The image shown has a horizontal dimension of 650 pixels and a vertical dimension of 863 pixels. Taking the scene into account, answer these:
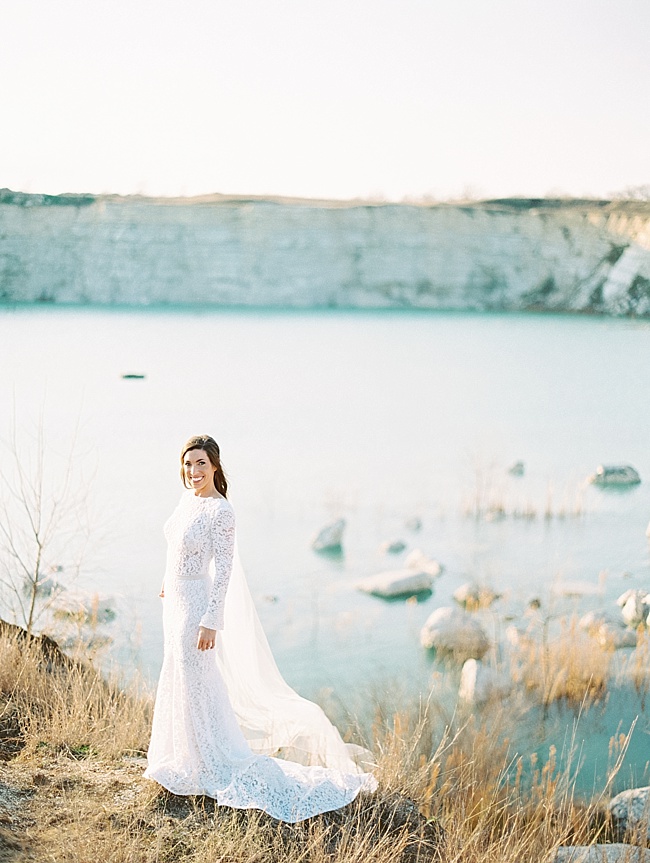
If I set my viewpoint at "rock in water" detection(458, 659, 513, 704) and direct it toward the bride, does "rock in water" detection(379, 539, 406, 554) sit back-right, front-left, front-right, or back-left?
back-right

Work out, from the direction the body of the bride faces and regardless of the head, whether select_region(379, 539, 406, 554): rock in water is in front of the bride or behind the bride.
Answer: behind

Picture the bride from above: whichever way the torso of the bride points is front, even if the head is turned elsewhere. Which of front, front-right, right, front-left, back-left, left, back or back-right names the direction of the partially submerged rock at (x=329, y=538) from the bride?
back-right

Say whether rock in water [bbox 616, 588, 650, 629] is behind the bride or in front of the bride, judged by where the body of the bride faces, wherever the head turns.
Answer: behind

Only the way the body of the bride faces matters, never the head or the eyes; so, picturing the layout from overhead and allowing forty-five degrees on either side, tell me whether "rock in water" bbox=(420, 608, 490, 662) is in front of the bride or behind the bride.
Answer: behind

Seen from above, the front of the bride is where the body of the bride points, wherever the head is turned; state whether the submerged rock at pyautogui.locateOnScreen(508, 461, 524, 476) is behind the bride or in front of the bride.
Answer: behind

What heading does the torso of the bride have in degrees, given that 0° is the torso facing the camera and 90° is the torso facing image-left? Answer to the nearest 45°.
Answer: approximately 45°
